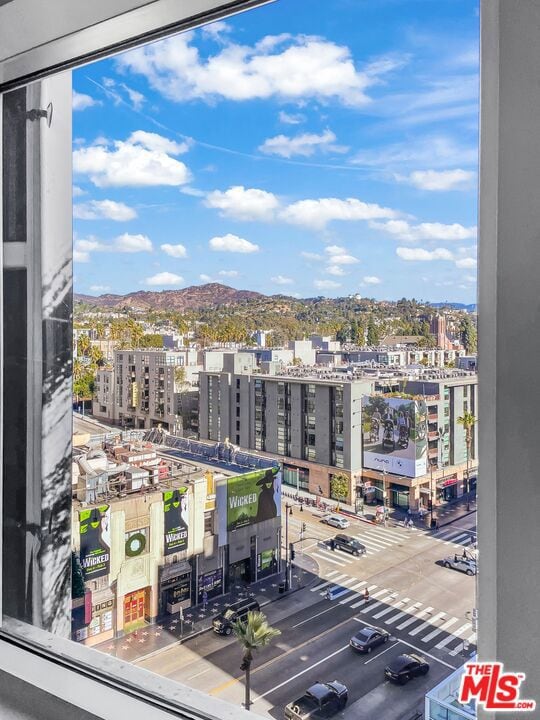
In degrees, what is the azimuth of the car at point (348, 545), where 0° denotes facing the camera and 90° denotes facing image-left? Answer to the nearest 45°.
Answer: approximately 315°

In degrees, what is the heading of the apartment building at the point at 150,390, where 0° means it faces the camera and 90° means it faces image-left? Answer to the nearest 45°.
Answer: approximately 45°
